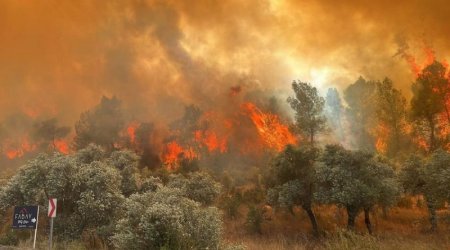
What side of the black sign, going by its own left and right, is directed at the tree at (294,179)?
left

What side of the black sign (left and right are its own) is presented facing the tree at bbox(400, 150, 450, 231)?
left

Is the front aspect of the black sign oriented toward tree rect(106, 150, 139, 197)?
no

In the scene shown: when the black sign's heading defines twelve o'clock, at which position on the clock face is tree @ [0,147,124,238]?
The tree is roughly at 7 o'clock from the black sign.

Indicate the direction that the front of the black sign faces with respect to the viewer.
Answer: facing the viewer

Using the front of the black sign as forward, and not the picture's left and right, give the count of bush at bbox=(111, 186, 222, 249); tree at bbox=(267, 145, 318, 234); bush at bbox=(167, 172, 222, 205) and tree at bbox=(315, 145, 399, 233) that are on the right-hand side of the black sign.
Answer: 0

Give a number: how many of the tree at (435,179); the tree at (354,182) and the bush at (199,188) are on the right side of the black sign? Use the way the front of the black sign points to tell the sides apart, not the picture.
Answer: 0

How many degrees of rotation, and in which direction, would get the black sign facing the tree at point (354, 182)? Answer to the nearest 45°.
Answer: approximately 90° to its left

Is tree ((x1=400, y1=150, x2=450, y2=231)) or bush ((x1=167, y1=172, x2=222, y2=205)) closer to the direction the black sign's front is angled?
the tree

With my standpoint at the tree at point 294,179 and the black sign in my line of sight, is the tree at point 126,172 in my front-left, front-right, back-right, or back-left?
front-right

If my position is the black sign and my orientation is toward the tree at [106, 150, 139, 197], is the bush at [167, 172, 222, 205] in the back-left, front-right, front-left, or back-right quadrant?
front-right

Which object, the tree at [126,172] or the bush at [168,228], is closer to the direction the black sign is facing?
the bush

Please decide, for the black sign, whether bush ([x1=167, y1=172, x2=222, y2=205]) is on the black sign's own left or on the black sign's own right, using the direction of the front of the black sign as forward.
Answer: on the black sign's own left

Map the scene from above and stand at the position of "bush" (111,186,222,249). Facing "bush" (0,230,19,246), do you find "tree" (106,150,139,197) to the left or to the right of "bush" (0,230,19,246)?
right

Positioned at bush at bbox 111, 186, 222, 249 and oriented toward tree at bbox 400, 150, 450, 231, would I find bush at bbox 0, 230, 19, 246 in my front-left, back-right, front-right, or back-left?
back-left

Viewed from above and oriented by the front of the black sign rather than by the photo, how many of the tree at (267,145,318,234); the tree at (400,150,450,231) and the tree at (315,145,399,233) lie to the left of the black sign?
3

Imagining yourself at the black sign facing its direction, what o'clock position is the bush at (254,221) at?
The bush is roughly at 8 o'clock from the black sign.
